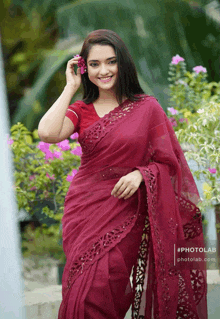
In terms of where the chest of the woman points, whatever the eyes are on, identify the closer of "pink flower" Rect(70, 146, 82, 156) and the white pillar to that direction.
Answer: the white pillar

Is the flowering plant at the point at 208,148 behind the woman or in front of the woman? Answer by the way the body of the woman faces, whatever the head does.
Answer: behind

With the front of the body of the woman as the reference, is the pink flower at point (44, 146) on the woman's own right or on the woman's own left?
on the woman's own right

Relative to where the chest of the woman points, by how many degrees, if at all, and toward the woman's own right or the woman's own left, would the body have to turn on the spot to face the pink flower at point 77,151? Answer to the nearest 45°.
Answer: approximately 135° to the woman's own right

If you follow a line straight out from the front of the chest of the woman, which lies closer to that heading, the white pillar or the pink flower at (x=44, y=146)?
the white pillar

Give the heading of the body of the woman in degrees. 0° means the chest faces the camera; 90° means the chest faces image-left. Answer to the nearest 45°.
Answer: approximately 45°

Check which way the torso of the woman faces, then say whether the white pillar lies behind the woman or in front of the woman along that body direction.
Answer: in front

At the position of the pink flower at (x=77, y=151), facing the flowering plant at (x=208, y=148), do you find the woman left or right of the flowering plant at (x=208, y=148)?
right
